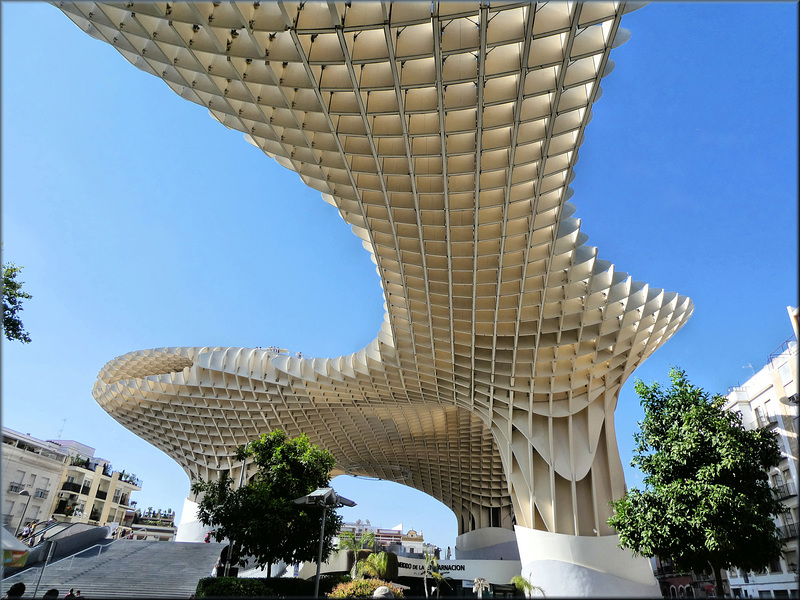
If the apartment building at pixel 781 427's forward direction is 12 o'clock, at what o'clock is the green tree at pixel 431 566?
The green tree is roughly at 2 o'clock from the apartment building.

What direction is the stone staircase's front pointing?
toward the camera

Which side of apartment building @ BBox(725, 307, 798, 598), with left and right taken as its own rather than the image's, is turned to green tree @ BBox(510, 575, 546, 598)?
front

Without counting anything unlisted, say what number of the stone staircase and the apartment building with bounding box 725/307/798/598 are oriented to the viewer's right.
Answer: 0

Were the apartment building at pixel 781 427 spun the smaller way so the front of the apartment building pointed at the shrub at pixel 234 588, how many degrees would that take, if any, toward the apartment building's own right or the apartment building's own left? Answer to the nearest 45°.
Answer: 0° — it already faces it

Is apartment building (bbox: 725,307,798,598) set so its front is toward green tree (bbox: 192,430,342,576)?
yes

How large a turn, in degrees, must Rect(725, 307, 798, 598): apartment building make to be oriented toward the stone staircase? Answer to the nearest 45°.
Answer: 0° — it already faces it

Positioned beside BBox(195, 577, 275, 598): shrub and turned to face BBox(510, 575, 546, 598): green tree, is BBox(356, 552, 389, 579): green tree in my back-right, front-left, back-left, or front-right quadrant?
front-left

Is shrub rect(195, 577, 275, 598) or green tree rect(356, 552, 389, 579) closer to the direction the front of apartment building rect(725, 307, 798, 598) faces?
the shrub

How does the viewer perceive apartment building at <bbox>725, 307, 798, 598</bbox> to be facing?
facing the viewer and to the left of the viewer

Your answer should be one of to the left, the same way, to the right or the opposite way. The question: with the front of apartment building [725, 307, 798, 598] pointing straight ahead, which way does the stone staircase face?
to the left
